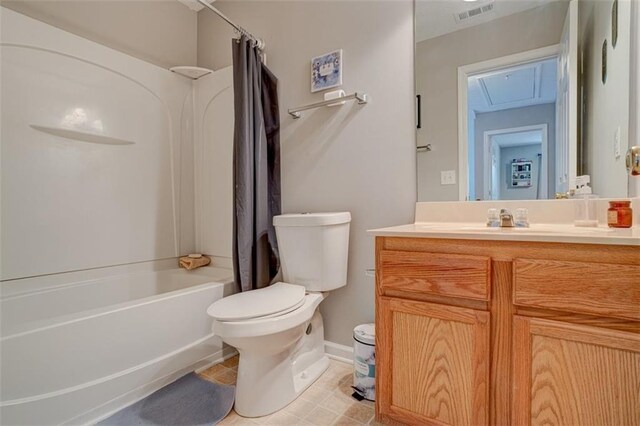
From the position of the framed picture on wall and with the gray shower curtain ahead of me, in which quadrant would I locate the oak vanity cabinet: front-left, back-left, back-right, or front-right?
back-left

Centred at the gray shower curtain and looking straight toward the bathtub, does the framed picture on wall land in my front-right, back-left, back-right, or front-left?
back-left

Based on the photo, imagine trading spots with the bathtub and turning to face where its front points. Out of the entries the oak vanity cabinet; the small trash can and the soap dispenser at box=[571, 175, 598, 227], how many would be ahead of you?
3

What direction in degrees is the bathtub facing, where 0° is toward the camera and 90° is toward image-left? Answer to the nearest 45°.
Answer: approximately 315°

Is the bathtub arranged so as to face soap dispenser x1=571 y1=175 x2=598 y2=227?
yes
